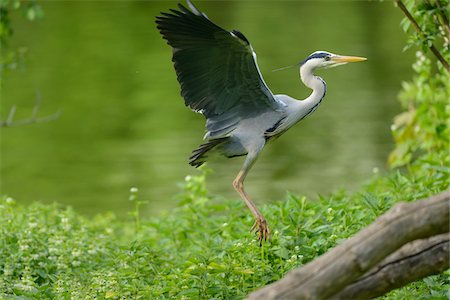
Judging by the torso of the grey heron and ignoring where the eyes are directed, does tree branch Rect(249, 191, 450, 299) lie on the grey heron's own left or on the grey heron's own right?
on the grey heron's own right

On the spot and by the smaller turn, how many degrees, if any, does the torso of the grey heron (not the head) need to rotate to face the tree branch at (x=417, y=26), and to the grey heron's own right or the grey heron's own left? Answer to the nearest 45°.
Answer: approximately 45° to the grey heron's own left

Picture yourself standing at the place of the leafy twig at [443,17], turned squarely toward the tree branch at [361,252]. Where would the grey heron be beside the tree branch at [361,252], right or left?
right

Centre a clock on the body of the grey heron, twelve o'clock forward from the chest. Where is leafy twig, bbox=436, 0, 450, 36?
The leafy twig is roughly at 11 o'clock from the grey heron.

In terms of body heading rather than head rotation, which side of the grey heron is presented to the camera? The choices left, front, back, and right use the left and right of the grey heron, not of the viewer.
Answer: right
